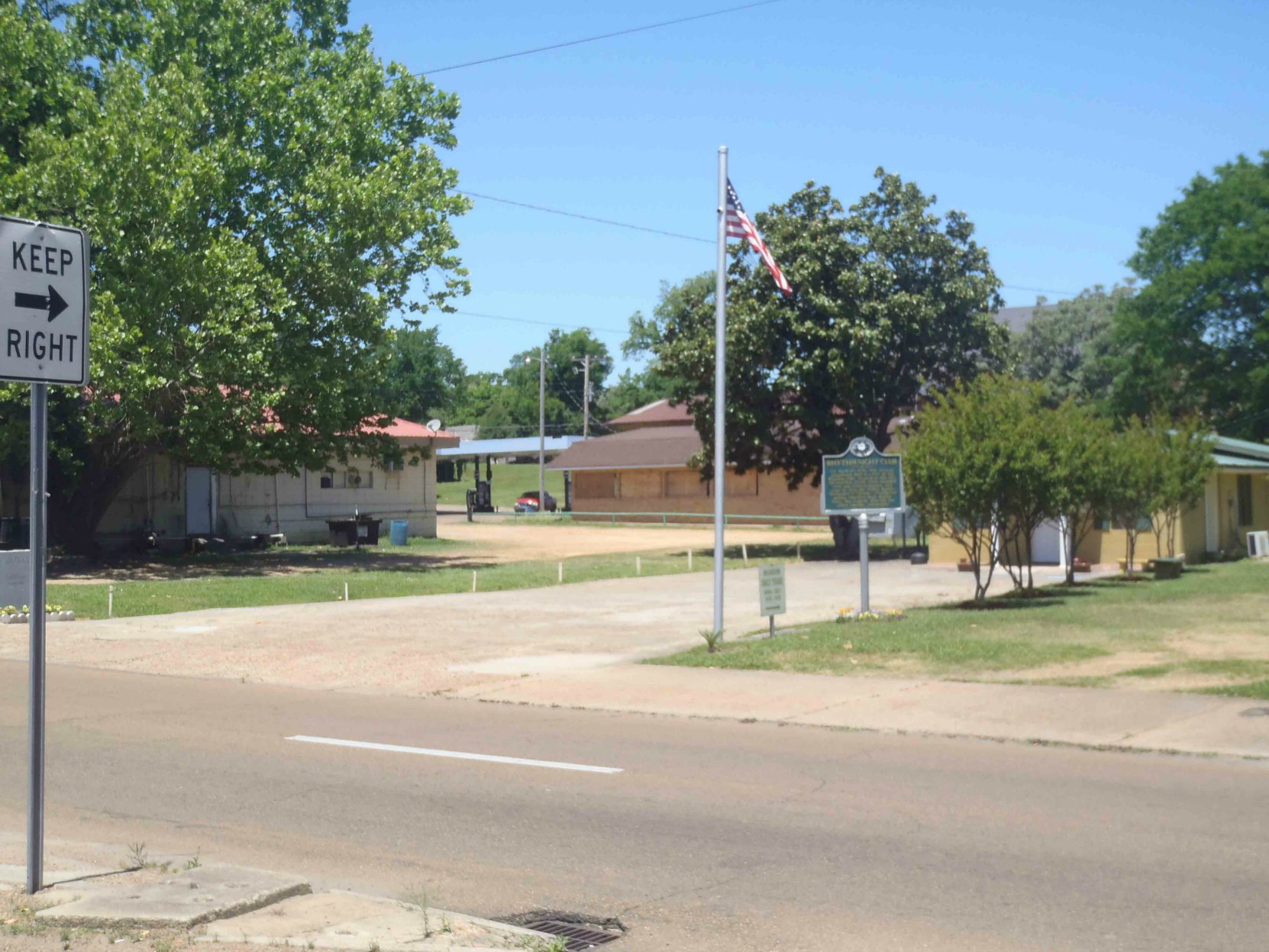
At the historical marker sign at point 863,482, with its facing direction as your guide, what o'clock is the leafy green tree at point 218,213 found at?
The leafy green tree is roughly at 4 o'clock from the historical marker sign.

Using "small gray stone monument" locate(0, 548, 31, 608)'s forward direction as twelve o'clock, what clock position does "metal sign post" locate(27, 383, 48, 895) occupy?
The metal sign post is roughly at 12 o'clock from the small gray stone monument.

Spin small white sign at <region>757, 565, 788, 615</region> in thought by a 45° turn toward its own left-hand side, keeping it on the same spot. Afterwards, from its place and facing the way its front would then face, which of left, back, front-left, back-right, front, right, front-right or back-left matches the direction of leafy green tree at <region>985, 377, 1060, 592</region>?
left

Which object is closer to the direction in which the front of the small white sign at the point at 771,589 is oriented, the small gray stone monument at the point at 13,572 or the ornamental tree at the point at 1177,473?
the small gray stone monument

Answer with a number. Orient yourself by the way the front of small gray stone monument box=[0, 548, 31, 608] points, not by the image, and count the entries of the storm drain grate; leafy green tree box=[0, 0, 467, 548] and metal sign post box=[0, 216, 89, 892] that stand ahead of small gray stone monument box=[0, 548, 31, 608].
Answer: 2

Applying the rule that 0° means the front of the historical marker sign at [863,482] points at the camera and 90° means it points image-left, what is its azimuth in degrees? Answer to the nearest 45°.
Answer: approximately 0°

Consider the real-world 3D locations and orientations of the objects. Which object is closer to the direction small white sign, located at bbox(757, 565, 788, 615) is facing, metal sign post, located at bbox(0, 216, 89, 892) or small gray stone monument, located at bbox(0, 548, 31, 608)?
the metal sign post

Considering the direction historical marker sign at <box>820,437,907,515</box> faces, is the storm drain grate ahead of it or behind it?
ahead

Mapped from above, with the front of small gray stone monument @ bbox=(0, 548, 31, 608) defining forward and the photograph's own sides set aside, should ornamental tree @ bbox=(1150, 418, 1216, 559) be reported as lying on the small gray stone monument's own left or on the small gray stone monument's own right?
on the small gray stone monument's own left

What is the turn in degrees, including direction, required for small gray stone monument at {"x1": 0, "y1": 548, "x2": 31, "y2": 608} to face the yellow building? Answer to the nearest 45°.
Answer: approximately 90° to its left

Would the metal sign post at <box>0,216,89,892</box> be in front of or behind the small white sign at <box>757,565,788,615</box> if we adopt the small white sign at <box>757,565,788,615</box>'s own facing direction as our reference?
in front

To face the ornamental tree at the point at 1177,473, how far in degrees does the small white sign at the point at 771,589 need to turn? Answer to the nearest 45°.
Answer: approximately 135° to its left

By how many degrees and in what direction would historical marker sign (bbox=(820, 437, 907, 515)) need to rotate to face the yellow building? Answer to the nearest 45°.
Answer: approximately 135° to its left

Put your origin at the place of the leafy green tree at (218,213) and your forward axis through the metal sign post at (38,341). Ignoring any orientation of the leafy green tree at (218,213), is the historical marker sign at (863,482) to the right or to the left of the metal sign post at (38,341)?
left
